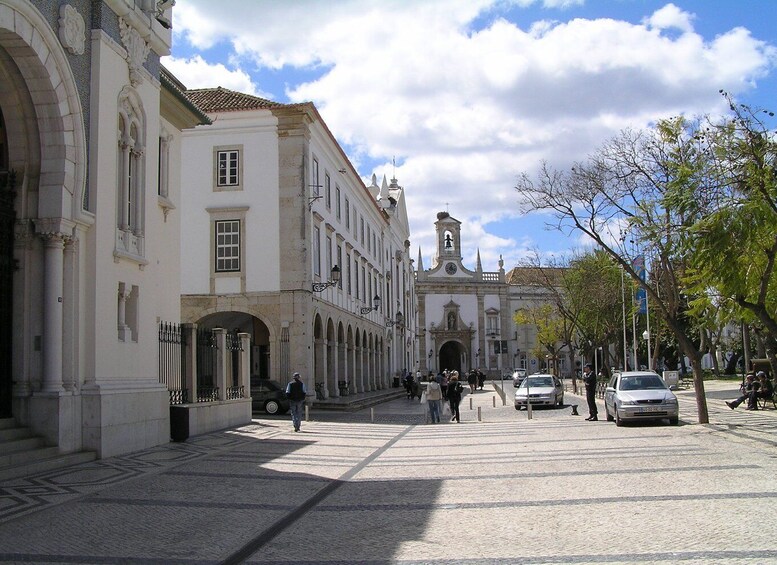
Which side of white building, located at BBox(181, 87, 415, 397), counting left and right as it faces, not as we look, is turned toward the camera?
right

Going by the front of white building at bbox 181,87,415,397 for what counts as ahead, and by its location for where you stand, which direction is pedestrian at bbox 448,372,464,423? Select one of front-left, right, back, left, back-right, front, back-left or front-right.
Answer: front-right

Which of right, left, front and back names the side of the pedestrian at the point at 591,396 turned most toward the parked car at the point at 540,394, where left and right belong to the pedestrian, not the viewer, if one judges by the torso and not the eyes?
right

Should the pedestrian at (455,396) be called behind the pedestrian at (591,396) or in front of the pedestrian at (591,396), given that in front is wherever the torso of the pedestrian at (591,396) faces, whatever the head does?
in front

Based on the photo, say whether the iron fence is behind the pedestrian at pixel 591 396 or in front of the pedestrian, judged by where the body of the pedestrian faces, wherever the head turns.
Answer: in front

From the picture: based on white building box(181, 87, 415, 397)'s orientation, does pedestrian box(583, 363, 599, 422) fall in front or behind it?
in front

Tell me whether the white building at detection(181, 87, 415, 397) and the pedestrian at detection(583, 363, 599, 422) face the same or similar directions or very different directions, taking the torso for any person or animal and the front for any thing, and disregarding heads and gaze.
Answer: very different directions

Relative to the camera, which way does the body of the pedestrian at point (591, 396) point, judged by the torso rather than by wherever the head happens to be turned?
to the viewer's left

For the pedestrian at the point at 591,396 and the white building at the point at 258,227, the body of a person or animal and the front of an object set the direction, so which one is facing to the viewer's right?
the white building

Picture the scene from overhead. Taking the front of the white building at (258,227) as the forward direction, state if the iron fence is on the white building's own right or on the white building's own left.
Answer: on the white building's own right

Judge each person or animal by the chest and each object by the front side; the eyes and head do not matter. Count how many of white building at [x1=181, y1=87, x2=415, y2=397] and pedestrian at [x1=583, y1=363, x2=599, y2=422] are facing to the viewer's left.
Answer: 1

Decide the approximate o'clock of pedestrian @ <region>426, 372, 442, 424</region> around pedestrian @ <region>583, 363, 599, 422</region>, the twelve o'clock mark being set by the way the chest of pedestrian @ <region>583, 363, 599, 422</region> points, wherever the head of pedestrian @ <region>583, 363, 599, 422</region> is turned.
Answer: pedestrian @ <region>426, 372, 442, 424</region> is roughly at 12 o'clock from pedestrian @ <region>583, 363, 599, 422</region>.
